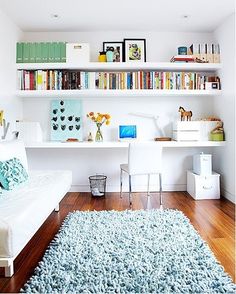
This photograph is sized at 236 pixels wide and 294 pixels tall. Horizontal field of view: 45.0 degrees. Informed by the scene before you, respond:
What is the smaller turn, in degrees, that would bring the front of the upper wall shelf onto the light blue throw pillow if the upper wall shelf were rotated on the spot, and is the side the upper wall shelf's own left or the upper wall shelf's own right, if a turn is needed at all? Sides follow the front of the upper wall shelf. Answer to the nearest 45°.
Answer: approximately 45° to the upper wall shelf's own right

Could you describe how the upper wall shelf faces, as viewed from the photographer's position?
facing the viewer

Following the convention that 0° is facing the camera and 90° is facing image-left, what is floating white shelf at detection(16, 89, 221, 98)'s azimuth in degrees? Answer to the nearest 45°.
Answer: approximately 0°

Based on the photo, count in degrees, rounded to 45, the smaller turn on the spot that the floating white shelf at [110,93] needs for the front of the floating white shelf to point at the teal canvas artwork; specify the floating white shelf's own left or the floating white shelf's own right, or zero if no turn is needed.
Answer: approximately 90° to the floating white shelf's own right

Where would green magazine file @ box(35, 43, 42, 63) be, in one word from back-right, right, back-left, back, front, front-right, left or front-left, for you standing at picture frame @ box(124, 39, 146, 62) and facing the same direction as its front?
right

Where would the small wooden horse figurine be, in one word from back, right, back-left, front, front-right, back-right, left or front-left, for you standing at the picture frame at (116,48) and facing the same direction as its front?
left

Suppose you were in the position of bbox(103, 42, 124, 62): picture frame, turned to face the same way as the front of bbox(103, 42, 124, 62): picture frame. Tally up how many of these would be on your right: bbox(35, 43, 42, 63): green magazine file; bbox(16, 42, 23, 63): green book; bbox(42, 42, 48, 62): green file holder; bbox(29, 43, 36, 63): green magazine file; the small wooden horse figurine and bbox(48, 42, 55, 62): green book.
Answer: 5

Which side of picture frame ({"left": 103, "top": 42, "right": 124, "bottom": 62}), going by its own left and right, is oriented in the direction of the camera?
front
